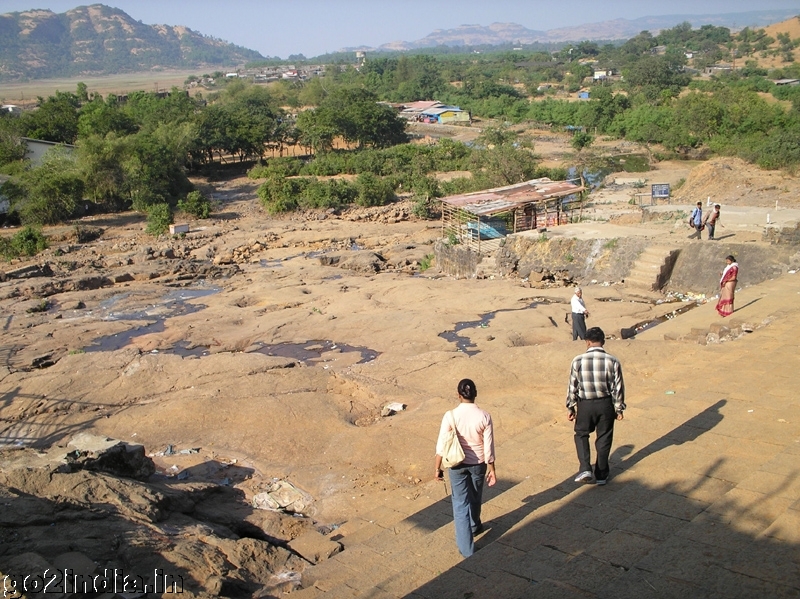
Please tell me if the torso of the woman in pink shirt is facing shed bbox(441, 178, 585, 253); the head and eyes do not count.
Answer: yes

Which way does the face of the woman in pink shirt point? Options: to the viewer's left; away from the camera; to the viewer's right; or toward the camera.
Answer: away from the camera

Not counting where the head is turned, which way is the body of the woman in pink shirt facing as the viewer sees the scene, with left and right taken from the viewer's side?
facing away from the viewer

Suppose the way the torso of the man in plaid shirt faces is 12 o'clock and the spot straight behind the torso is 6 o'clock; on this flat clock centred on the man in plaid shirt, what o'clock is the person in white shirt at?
The person in white shirt is roughly at 12 o'clock from the man in plaid shirt.

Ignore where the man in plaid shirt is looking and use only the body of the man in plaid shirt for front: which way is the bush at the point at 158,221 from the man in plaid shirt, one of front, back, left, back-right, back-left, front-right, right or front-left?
front-left

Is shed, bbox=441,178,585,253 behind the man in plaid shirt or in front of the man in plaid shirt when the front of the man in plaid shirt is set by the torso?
in front

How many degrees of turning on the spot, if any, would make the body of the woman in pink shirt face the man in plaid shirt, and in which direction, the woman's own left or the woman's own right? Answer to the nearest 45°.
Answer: approximately 45° to the woman's own right

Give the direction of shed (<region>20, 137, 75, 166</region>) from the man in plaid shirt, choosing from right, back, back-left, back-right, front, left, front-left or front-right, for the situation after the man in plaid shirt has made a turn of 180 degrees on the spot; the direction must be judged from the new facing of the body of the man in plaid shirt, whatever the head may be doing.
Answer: back-right

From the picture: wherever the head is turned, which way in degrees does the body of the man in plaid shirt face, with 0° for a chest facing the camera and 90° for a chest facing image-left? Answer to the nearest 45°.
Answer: approximately 180°
